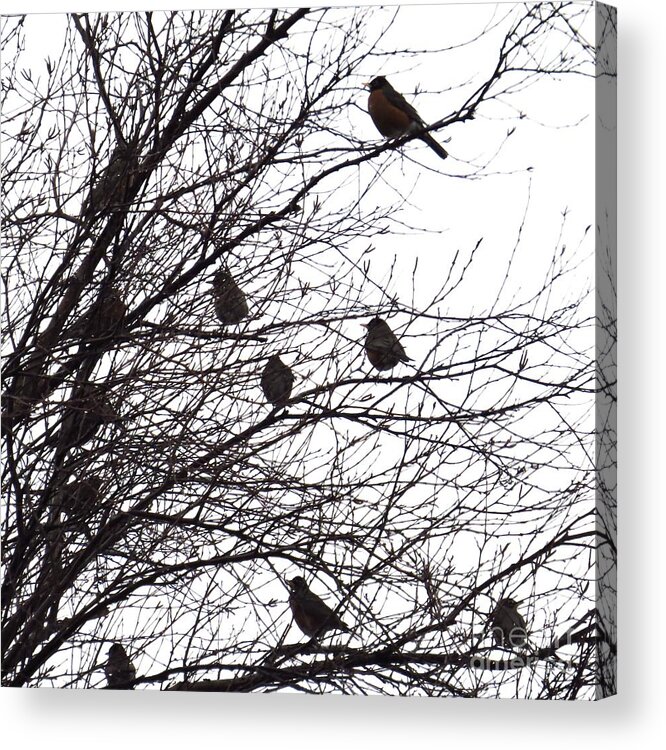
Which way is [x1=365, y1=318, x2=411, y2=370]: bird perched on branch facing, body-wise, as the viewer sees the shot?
to the viewer's left

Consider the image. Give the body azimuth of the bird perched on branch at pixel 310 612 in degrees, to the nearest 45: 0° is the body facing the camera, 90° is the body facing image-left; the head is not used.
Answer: approximately 90°

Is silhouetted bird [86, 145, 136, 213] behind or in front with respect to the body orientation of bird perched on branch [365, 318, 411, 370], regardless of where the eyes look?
in front
